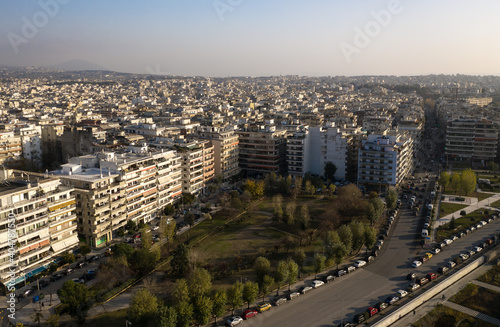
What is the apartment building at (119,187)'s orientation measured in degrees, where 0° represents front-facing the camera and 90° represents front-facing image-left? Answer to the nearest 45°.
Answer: approximately 315°

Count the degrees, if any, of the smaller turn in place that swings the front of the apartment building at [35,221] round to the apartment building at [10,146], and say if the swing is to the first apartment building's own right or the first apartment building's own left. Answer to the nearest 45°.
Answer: approximately 135° to the first apartment building's own left

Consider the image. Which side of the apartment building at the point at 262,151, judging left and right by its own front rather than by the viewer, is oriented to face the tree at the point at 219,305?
front

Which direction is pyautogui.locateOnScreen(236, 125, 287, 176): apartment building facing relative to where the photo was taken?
toward the camera

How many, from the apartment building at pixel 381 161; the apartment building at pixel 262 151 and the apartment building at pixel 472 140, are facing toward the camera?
3

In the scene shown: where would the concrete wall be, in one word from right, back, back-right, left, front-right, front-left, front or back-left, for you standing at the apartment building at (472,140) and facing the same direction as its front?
front

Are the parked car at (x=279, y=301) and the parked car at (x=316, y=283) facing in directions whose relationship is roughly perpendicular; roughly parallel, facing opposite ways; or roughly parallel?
roughly parallel

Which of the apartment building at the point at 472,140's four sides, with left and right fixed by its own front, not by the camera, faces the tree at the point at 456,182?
front

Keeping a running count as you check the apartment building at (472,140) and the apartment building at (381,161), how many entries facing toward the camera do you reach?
2

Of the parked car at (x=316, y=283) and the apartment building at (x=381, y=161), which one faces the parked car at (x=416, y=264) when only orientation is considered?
the apartment building

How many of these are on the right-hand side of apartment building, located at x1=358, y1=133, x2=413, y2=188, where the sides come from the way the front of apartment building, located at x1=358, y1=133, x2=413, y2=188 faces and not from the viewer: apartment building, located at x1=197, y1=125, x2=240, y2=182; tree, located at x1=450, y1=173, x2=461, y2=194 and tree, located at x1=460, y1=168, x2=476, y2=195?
1

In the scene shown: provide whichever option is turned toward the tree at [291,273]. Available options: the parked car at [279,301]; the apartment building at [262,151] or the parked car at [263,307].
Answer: the apartment building

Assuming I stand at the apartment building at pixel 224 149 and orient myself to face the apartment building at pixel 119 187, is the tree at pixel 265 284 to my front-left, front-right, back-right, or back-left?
front-left

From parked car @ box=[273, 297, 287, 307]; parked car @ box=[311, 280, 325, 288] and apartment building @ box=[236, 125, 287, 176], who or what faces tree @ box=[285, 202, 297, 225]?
the apartment building

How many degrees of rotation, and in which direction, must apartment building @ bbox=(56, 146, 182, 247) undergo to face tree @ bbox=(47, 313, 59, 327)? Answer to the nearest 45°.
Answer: approximately 45° to its right

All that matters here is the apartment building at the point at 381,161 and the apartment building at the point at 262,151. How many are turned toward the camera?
2

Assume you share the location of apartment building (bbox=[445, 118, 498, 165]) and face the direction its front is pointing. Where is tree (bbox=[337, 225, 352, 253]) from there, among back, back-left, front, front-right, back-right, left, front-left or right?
front

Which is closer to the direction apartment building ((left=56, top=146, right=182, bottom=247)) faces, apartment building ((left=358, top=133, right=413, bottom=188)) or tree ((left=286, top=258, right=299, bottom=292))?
the tree
